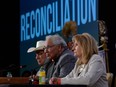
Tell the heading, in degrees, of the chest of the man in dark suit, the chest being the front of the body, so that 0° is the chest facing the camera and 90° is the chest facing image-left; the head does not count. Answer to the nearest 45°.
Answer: approximately 45°

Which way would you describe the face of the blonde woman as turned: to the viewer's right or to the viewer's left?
to the viewer's left

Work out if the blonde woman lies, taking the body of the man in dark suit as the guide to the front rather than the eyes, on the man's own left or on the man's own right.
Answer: on the man's own left
